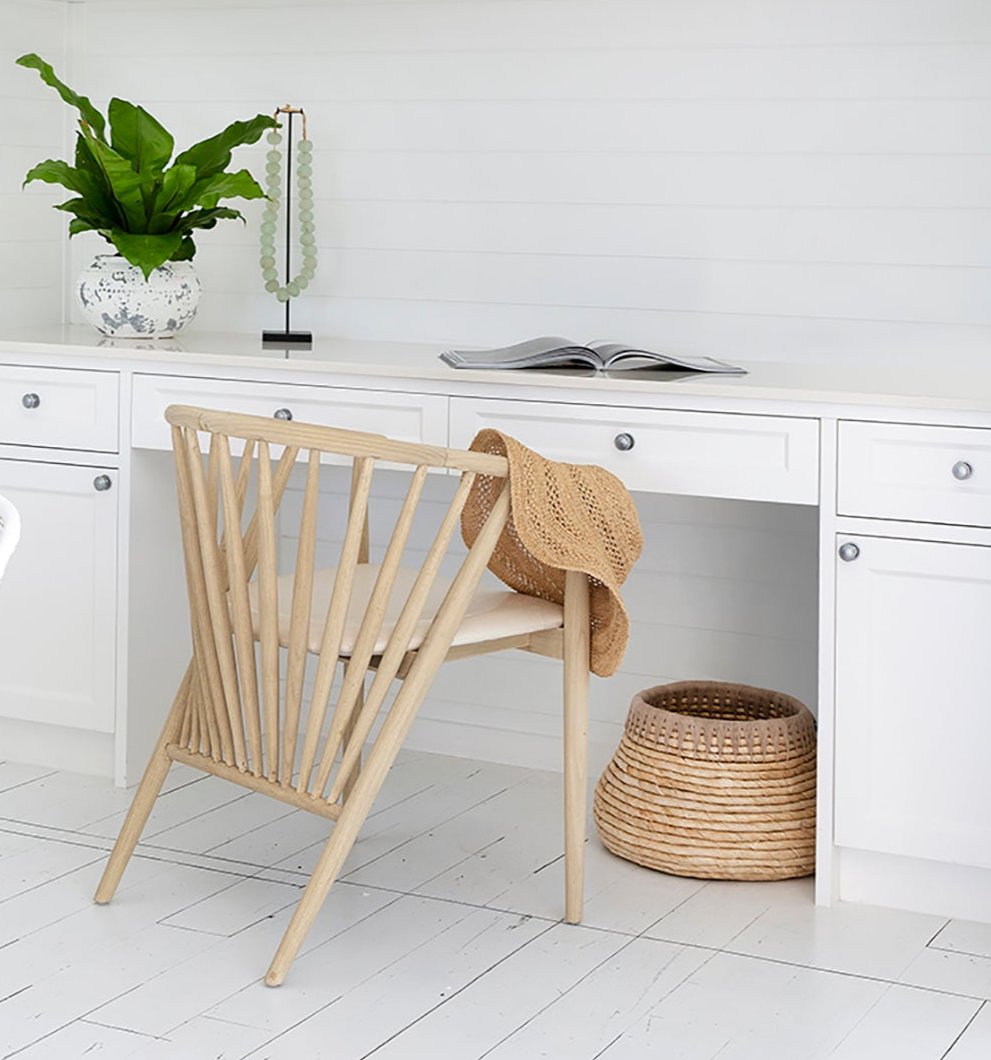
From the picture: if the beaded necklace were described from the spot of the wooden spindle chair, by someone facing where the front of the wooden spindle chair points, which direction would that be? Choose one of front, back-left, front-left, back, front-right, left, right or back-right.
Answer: front-left

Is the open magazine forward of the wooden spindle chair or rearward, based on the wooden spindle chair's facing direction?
forward

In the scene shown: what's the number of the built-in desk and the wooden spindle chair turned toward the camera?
1

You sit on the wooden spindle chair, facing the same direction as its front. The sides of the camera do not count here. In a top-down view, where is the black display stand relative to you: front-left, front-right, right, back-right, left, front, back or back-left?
front-left

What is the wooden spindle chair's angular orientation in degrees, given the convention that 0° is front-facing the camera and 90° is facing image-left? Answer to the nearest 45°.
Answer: approximately 225°

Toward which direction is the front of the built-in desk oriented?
toward the camera
